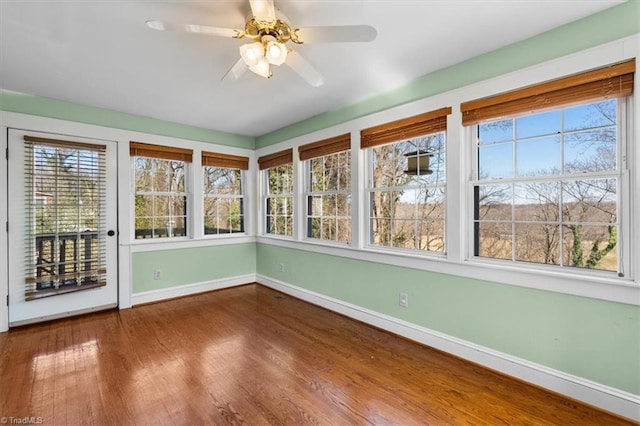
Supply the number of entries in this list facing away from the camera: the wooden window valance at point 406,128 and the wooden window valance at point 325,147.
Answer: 0

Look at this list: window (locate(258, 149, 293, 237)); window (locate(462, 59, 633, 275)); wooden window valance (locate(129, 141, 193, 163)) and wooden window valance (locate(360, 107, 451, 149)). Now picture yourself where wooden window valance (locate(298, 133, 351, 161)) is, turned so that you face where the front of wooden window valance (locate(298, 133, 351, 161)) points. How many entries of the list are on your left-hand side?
2

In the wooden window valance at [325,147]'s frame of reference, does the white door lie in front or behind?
in front

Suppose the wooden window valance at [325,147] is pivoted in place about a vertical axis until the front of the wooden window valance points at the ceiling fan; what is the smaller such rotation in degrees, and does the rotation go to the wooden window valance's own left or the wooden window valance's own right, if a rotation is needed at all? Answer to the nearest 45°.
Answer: approximately 45° to the wooden window valance's own left

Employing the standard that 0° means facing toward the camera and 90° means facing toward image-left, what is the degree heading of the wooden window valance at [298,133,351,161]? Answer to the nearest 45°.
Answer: approximately 45°

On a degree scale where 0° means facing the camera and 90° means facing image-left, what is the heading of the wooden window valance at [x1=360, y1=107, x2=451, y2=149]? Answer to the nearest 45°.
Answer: approximately 45°

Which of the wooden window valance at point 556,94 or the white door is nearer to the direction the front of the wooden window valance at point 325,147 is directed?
the white door

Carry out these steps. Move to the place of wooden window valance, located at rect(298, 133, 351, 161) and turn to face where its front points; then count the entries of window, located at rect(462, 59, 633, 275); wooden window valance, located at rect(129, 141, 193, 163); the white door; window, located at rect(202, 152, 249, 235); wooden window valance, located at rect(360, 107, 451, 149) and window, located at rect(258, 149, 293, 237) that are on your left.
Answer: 2

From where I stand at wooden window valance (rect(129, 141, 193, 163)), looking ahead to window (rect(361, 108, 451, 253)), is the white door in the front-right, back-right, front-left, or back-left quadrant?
back-right
